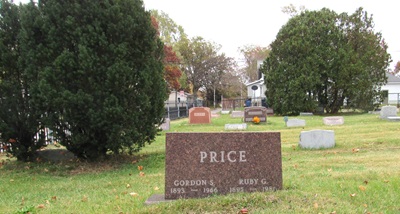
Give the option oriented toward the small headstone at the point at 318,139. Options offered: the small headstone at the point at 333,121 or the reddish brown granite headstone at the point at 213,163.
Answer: the small headstone at the point at 333,121

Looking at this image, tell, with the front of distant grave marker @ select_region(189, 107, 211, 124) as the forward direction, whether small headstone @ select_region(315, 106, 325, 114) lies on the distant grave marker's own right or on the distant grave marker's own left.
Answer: on the distant grave marker's own left

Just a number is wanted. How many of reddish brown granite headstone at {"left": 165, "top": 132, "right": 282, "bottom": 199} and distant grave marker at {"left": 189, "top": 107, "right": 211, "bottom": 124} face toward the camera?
2

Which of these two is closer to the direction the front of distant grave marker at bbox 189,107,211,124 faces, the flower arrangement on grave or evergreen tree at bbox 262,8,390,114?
the flower arrangement on grave

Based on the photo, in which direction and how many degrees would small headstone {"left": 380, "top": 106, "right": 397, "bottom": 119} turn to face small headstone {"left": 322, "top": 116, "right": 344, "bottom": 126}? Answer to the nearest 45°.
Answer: approximately 45° to its right

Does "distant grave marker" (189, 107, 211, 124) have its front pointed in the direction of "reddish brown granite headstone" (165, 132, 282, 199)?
yes

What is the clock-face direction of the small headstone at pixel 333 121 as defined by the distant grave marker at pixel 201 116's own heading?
The small headstone is roughly at 10 o'clock from the distant grave marker.

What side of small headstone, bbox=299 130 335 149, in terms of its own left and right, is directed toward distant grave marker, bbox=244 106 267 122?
back

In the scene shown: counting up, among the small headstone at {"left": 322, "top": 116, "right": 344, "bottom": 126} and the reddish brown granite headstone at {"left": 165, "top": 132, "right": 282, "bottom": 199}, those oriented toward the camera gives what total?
2

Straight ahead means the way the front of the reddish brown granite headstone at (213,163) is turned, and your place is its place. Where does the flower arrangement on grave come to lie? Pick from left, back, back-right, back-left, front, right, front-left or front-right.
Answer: back

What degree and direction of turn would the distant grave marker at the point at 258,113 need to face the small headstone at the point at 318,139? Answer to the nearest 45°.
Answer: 0° — it already faces it

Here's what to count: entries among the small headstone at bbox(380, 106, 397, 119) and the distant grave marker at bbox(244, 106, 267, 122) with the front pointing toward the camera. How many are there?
2

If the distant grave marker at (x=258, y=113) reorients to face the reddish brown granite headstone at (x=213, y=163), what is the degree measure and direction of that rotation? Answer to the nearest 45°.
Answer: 0° — it already faces it

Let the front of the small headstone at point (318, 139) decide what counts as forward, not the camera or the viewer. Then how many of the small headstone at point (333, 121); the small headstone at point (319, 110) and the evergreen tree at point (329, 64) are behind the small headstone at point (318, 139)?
3

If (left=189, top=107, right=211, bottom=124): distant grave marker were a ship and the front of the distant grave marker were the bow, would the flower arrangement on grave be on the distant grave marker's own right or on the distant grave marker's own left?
on the distant grave marker's own left
